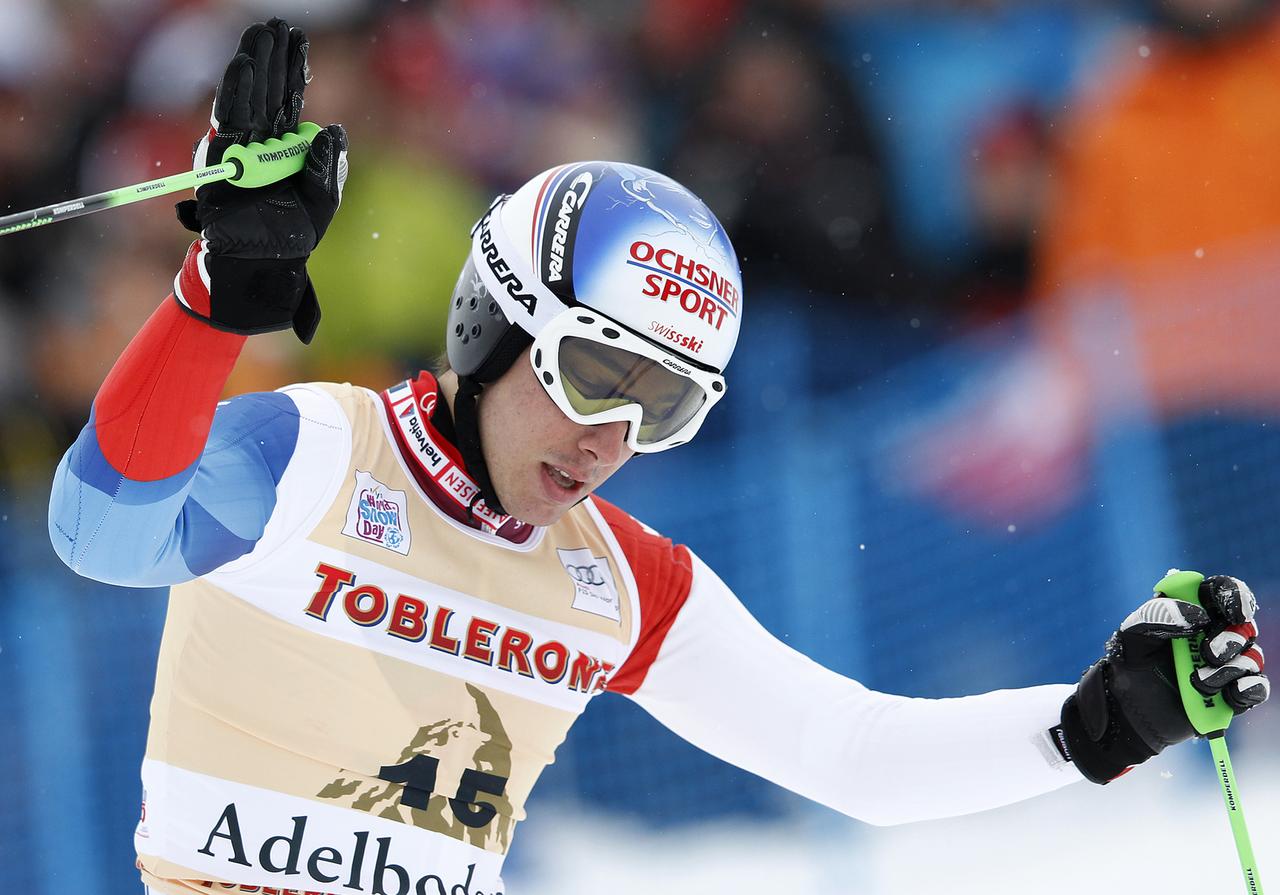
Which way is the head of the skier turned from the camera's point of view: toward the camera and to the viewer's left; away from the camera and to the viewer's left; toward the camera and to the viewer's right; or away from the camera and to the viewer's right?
toward the camera and to the viewer's right

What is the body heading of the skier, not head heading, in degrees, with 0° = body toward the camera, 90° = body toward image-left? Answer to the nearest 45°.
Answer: approximately 315°

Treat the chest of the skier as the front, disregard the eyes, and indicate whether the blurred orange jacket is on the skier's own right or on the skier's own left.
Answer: on the skier's own left
